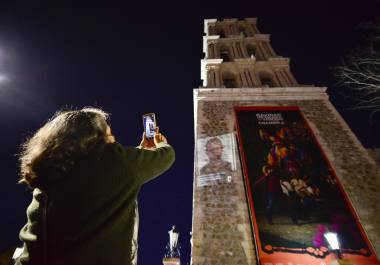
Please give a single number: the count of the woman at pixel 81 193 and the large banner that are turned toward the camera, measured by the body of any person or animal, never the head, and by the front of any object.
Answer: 1

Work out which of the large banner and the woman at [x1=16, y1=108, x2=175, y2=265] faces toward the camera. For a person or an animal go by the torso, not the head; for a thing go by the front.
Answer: the large banner

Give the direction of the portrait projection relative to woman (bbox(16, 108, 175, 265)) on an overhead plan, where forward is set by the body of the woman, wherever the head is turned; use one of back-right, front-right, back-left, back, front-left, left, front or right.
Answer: front

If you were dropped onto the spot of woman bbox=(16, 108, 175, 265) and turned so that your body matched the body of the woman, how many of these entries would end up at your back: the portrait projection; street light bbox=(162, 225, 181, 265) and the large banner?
0

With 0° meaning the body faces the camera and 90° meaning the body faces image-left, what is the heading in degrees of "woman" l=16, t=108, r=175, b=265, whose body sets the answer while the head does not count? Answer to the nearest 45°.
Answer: approximately 225°

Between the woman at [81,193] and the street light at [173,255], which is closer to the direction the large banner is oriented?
the woman

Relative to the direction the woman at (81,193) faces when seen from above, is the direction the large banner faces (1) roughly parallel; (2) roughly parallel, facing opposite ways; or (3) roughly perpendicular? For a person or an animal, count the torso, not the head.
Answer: roughly parallel, facing opposite ways

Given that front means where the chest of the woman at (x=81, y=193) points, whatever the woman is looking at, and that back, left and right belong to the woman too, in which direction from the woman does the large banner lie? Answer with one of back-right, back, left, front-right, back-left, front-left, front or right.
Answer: front

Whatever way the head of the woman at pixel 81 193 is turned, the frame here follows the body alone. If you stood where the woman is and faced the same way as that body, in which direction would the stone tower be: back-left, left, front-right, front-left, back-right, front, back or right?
front

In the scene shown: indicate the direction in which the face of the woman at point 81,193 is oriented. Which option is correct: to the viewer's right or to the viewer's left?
to the viewer's right

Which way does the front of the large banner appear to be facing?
toward the camera

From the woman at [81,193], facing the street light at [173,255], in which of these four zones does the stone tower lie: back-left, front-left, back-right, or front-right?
front-right

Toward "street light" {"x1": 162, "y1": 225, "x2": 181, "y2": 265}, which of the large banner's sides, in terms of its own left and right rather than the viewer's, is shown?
right

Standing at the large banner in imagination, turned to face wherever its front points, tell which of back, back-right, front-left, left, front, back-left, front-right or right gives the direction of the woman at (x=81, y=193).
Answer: front

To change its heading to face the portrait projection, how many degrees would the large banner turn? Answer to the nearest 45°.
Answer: approximately 90° to its right
